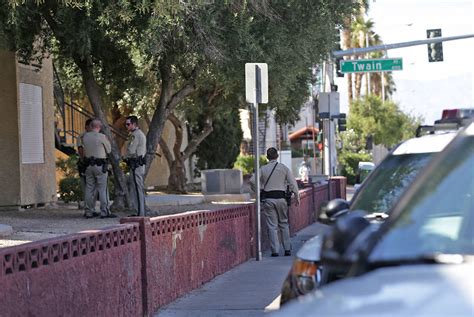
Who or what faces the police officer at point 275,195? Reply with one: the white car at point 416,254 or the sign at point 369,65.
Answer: the sign

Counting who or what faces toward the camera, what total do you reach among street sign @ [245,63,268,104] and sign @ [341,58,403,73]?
1

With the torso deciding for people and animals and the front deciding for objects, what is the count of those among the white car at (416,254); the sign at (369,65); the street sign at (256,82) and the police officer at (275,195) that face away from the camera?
2

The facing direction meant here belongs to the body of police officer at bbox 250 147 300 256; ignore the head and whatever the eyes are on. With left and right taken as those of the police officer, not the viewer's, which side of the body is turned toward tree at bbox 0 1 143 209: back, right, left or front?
left

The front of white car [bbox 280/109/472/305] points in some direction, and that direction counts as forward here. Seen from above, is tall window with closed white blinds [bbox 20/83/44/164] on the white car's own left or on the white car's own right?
on the white car's own right

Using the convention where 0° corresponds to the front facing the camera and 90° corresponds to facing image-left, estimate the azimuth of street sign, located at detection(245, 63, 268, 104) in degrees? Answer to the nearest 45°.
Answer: approximately 180°

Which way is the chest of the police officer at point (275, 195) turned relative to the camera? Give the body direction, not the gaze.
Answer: away from the camera
